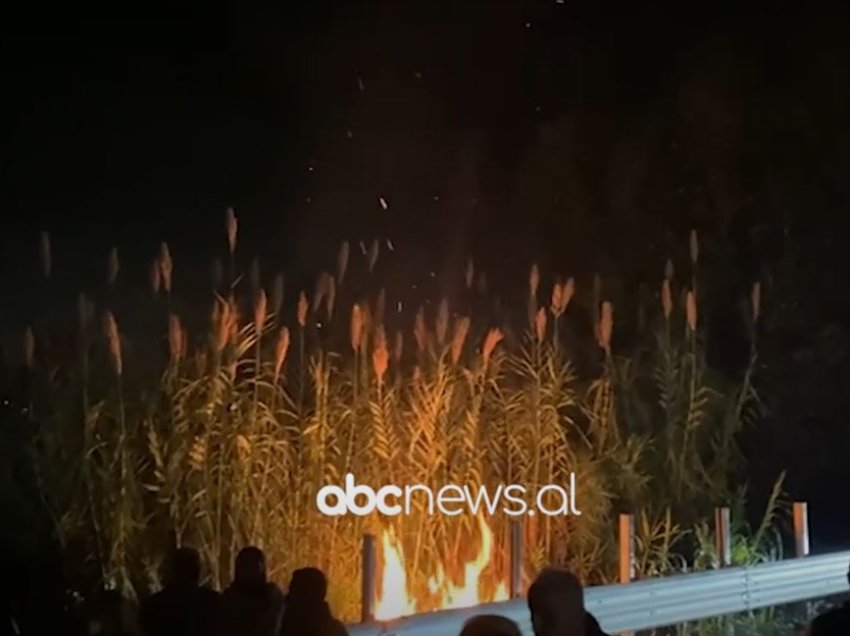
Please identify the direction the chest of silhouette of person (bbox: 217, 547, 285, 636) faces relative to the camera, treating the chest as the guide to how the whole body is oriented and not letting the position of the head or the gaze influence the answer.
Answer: away from the camera

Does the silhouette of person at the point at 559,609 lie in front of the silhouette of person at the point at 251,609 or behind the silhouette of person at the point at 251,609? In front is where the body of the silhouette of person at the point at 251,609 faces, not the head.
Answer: behind

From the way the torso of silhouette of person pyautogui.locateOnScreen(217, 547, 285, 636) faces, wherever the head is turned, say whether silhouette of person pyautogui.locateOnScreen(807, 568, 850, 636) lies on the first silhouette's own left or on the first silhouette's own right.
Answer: on the first silhouette's own right

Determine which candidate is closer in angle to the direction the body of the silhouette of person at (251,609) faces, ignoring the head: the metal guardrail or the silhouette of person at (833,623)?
the metal guardrail
